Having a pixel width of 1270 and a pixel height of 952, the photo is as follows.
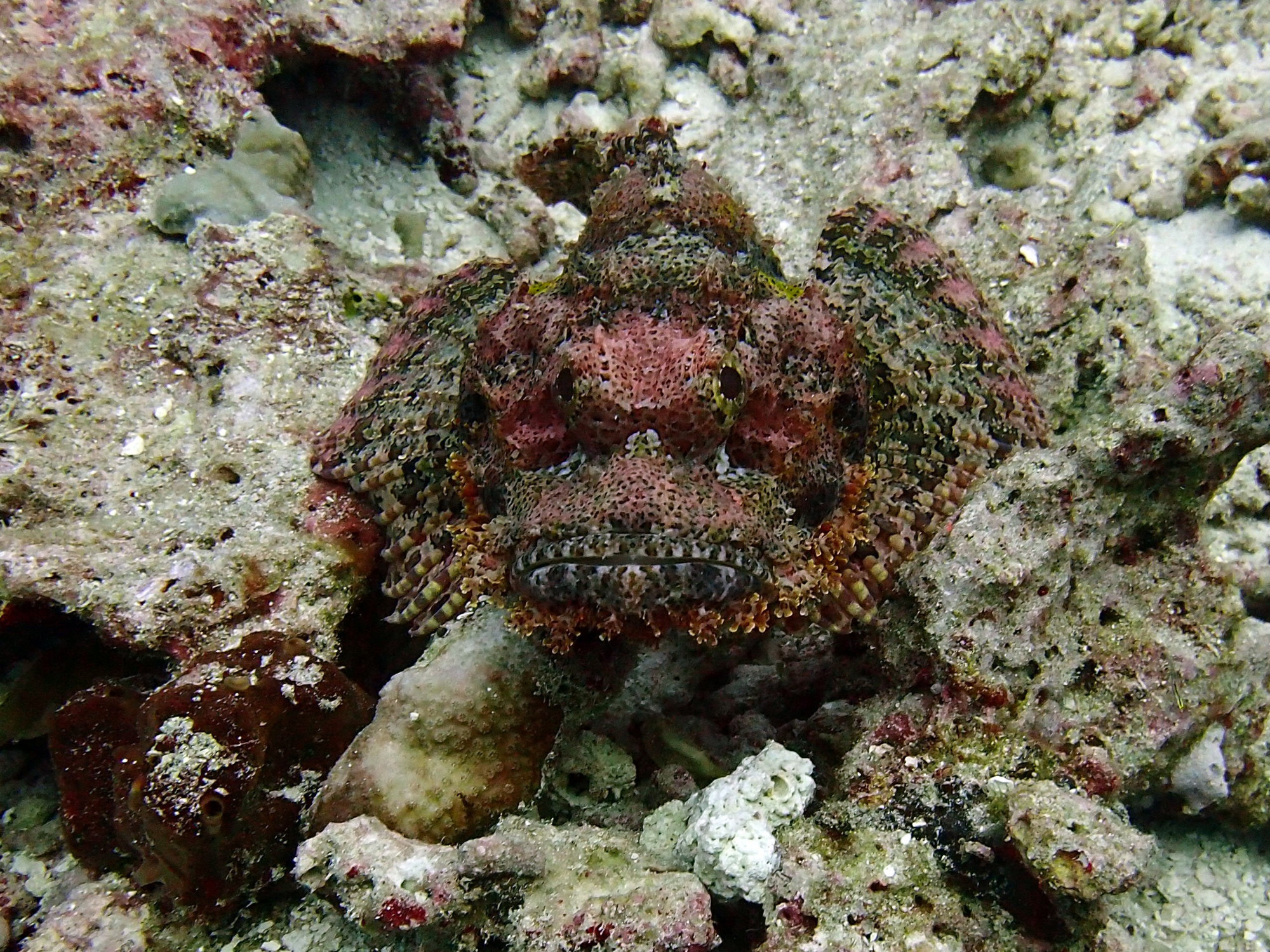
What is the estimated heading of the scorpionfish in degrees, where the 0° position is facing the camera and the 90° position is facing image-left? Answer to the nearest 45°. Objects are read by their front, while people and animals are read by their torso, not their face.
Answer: approximately 0°

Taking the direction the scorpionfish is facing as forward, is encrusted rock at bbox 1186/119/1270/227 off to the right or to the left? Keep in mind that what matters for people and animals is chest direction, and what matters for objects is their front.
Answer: on its left

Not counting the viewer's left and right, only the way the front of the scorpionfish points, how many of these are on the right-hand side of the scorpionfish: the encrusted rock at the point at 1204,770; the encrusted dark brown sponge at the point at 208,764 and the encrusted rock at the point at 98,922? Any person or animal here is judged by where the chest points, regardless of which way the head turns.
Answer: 2

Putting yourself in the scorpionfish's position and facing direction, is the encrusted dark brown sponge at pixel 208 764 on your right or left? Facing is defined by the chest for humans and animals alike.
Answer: on your right

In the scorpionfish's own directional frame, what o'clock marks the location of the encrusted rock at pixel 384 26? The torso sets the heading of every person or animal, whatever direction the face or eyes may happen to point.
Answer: The encrusted rock is roughly at 5 o'clock from the scorpionfish.

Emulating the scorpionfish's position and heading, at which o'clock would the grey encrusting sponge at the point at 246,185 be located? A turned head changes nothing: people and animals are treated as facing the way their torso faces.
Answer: The grey encrusting sponge is roughly at 4 o'clock from the scorpionfish.

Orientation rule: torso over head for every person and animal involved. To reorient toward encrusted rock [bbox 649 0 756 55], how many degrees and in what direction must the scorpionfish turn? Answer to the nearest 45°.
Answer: approximately 180°
